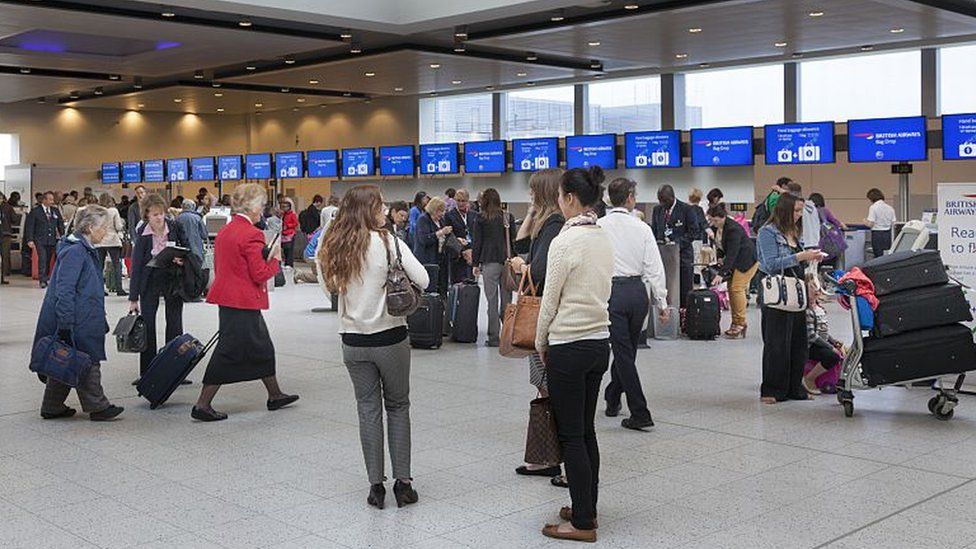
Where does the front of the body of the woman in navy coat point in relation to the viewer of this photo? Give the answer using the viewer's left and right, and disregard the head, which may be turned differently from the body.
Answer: facing to the right of the viewer

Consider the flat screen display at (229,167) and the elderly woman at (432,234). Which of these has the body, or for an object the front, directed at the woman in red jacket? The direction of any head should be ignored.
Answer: the flat screen display

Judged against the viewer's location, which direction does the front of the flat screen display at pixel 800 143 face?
facing the viewer

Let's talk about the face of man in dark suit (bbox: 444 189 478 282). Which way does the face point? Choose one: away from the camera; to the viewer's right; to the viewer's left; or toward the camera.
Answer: toward the camera

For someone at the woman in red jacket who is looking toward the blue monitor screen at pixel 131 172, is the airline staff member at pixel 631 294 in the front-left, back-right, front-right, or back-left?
back-right

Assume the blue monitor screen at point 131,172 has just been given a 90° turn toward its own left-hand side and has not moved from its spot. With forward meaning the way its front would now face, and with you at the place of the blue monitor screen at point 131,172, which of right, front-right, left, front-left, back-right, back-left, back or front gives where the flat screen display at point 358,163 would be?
front-right

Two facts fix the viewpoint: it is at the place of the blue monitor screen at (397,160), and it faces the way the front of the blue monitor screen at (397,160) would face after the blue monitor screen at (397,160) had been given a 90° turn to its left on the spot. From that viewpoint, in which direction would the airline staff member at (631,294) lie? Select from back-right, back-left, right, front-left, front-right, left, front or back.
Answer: right

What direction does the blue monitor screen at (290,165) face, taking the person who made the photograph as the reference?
facing the viewer and to the left of the viewer

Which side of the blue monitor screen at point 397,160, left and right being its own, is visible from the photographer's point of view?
front

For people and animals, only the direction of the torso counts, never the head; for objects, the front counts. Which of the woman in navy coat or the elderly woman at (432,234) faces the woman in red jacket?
the woman in navy coat

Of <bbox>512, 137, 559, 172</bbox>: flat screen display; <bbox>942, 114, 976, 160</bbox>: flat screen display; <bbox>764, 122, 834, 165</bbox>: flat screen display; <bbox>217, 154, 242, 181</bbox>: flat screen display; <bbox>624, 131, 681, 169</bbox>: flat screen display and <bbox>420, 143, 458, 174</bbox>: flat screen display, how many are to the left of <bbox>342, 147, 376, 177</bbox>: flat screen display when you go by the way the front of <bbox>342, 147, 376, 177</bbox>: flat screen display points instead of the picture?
5

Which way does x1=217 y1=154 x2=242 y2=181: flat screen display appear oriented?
toward the camera

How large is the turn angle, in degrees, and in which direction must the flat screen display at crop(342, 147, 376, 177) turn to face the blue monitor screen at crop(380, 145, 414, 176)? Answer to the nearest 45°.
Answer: approximately 90° to its left
